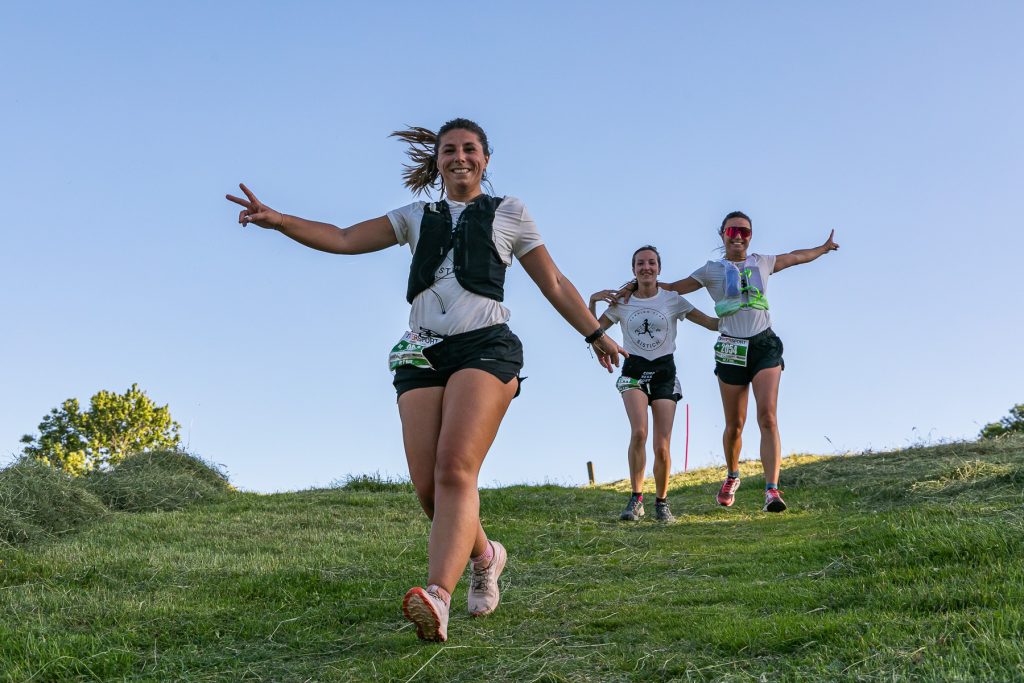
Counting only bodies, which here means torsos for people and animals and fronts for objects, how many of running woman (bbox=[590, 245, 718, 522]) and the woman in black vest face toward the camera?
2

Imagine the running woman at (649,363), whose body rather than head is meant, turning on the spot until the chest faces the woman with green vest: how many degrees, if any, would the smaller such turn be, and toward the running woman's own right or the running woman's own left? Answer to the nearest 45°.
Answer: approximately 45° to the running woman's own left

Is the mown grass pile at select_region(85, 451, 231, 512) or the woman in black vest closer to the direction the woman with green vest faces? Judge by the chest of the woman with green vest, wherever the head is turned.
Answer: the woman in black vest

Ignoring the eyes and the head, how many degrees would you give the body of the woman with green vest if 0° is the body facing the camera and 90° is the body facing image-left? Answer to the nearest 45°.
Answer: approximately 0°

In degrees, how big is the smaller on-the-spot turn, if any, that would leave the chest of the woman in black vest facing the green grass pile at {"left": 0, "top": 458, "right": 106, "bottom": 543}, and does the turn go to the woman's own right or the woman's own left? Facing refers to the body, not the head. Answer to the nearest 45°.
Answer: approximately 135° to the woman's own right

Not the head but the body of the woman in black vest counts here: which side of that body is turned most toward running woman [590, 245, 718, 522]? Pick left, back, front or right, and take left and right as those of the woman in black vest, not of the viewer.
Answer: back

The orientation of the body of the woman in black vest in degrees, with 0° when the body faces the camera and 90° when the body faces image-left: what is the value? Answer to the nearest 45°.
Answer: approximately 0°

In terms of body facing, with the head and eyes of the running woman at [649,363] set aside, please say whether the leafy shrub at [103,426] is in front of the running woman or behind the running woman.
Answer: behind
